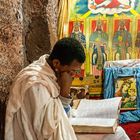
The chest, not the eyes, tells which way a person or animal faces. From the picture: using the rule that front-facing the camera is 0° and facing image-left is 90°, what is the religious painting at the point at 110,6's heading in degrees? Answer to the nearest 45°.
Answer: approximately 0°

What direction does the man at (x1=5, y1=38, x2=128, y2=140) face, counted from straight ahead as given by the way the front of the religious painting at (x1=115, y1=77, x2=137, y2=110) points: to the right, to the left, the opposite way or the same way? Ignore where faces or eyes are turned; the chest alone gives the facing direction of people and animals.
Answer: to the left

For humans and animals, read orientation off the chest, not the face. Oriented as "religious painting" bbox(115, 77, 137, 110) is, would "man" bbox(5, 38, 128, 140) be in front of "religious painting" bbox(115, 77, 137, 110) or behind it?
in front

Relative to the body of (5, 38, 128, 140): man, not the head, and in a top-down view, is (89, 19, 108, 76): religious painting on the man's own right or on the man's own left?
on the man's own left

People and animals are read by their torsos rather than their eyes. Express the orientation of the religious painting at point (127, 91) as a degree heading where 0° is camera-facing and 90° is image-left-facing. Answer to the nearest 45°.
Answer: approximately 0°
